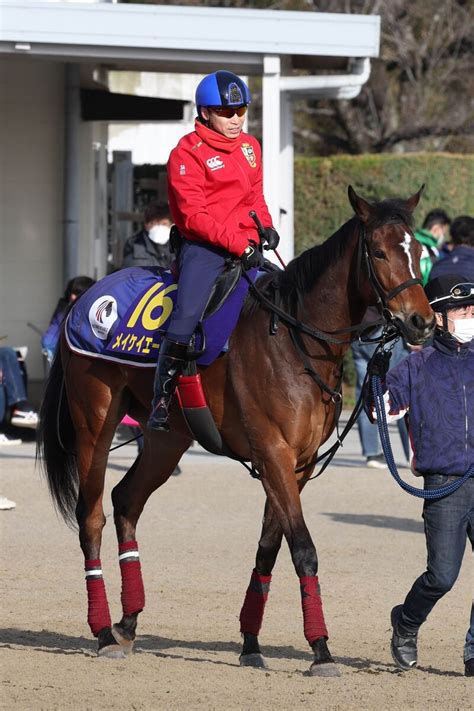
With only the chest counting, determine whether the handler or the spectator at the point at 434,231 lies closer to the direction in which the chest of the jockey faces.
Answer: the handler

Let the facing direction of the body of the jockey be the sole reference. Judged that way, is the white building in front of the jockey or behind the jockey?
behind

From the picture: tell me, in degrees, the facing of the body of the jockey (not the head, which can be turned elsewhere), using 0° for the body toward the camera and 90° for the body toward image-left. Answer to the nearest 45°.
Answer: approximately 315°

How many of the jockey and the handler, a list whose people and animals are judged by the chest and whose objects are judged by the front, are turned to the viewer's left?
0

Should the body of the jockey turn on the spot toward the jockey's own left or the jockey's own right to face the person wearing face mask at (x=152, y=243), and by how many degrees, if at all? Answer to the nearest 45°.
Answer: approximately 135° to the jockey's own left
